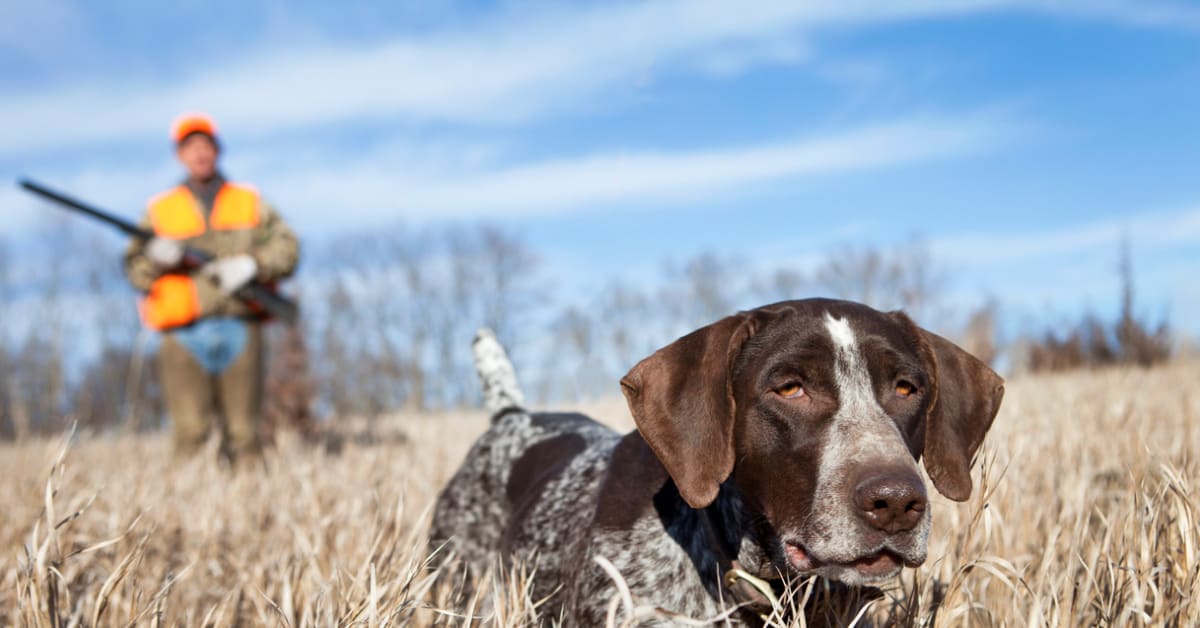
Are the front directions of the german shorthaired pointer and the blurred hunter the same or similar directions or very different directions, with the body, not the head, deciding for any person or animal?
same or similar directions

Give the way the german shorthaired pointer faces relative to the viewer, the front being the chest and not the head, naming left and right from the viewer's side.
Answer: facing the viewer and to the right of the viewer

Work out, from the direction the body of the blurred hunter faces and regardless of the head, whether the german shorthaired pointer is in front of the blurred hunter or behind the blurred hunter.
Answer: in front

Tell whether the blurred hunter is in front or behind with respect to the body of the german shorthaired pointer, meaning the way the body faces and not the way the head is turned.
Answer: behind

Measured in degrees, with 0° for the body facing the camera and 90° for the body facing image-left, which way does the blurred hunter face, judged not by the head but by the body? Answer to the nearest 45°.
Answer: approximately 0°

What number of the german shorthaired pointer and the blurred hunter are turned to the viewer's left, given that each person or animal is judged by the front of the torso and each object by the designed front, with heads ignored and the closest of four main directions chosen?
0
